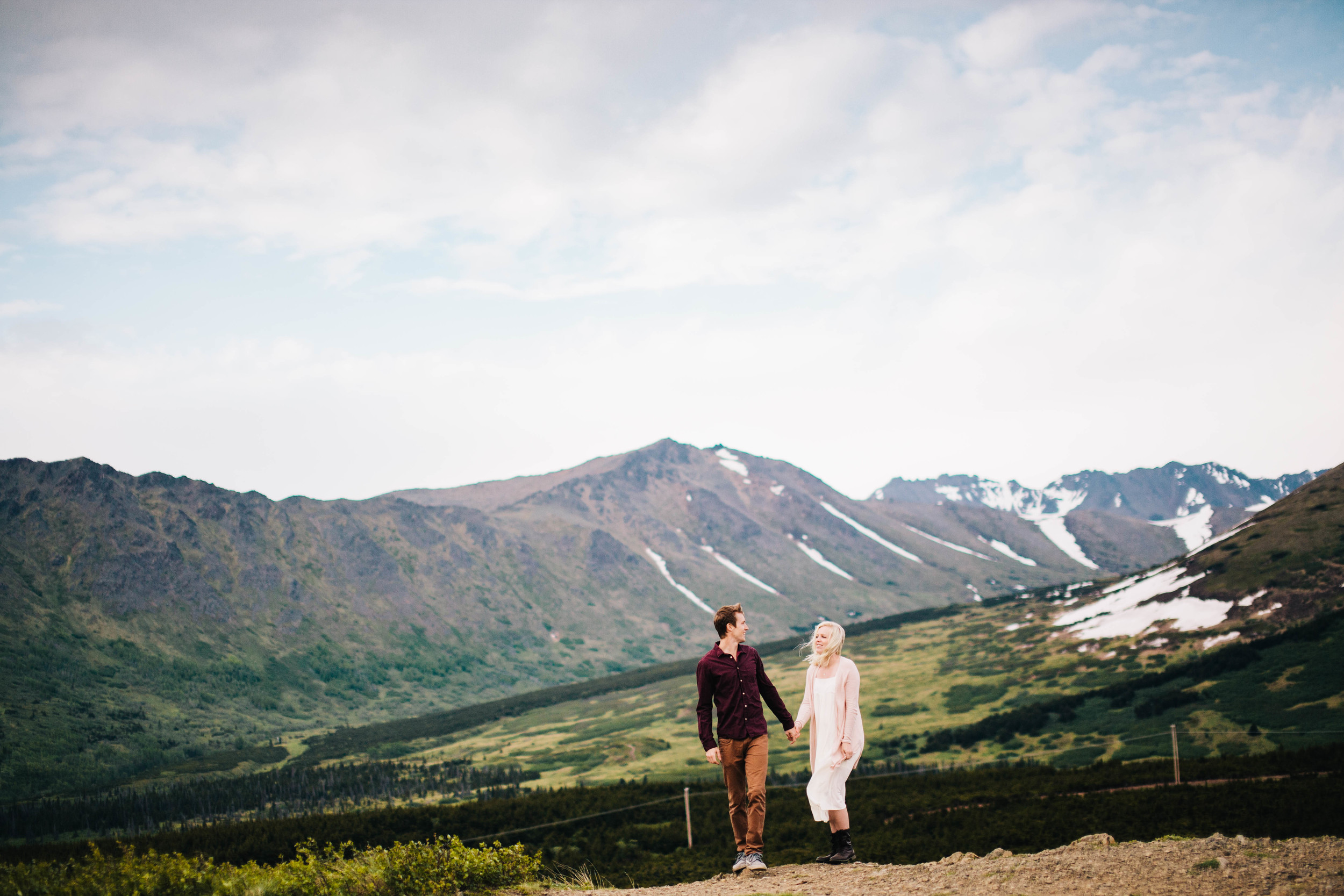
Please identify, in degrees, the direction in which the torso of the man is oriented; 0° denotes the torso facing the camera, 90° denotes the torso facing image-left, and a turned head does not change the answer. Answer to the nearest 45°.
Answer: approximately 0°

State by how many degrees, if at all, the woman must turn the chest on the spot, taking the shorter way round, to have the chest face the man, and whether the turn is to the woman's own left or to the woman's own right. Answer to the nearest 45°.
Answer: approximately 45° to the woman's own right

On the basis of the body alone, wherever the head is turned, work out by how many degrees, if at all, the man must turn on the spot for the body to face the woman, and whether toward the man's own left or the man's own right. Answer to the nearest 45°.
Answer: approximately 90° to the man's own left

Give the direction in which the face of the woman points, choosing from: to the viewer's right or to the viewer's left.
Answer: to the viewer's left

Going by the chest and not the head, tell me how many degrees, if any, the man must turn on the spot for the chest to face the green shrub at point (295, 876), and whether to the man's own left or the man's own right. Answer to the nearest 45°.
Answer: approximately 90° to the man's own right

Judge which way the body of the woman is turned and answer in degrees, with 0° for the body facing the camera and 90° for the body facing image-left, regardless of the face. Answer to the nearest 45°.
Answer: approximately 45°
